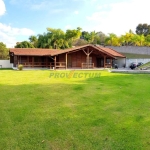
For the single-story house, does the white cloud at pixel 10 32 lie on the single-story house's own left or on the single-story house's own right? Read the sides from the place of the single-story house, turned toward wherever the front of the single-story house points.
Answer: on the single-story house's own right

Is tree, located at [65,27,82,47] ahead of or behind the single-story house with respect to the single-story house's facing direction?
behind

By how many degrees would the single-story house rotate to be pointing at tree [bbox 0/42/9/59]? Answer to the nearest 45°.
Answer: approximately 135° to its right

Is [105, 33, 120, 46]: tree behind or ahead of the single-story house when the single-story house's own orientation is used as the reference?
behind

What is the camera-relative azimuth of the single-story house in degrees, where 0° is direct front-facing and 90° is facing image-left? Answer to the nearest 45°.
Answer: approximately 0°
